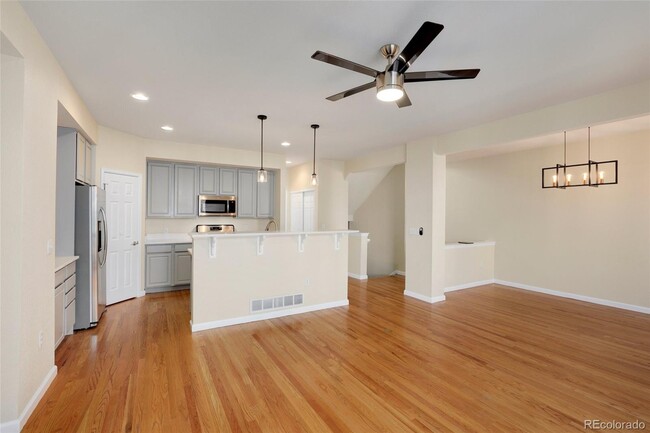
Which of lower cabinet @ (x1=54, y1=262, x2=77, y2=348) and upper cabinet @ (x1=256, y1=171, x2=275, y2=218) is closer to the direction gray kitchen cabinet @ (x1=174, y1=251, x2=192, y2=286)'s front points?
the lower cabinet

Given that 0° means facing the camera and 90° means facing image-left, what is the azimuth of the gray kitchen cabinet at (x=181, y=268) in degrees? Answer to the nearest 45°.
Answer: approximately 0°

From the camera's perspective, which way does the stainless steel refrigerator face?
to the viewer's right

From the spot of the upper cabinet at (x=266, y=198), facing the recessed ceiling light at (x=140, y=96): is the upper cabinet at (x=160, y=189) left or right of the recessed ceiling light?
right

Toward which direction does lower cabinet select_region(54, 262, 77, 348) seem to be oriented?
to the viewer's right

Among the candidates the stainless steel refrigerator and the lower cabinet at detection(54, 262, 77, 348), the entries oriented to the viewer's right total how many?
2

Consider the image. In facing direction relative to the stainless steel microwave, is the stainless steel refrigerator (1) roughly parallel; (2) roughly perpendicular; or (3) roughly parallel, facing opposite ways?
roughly perpendicular

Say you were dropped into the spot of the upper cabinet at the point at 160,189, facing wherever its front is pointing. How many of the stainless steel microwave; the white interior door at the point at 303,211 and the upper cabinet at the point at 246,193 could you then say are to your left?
3

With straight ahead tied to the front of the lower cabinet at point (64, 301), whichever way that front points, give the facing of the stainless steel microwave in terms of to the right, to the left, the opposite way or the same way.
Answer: to the right
